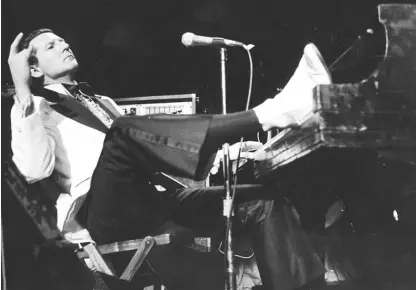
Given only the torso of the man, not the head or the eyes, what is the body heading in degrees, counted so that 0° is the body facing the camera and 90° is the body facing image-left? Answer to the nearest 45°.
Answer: approximately 270°

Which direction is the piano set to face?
to the viewer's left

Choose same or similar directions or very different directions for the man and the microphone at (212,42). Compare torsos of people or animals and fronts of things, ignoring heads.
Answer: very different directions

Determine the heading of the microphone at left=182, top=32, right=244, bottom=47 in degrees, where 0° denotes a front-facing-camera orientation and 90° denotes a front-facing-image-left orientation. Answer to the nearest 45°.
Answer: approximately 90°
